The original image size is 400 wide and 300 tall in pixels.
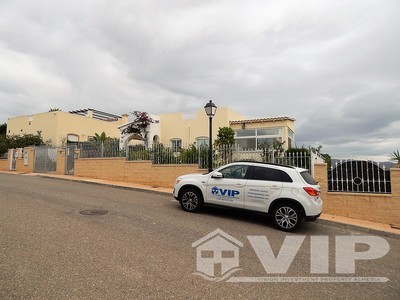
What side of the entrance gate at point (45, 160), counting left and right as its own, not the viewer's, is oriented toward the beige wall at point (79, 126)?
back

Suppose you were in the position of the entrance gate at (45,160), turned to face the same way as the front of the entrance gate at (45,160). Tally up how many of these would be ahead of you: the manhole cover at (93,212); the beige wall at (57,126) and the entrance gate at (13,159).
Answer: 1

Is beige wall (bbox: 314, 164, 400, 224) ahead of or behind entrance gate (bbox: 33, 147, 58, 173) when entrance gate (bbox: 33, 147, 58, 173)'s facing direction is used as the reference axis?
ahead

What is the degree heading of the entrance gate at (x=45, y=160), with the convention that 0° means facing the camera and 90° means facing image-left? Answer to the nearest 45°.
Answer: approximately 0°

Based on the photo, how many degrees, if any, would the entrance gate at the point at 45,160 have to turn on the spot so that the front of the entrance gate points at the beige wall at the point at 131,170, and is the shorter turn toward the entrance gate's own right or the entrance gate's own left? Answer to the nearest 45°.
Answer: approximately 45° to the entrance gate's own left

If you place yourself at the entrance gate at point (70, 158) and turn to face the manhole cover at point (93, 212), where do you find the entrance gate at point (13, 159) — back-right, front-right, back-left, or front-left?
back-right

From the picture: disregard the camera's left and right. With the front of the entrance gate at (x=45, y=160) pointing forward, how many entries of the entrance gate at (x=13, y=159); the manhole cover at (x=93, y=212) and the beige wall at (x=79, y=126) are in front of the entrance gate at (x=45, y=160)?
1

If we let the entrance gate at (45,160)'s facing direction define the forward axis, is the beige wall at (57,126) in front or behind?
behind

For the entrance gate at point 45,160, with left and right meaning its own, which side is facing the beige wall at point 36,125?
back

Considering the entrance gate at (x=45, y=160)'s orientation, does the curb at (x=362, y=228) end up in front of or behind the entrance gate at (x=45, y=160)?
in front

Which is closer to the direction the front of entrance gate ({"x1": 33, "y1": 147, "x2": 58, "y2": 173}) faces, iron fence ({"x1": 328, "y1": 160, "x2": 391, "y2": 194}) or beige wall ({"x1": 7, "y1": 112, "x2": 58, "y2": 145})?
the iron fence

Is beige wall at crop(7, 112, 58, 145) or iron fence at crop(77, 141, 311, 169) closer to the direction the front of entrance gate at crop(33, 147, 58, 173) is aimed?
the iron fence
